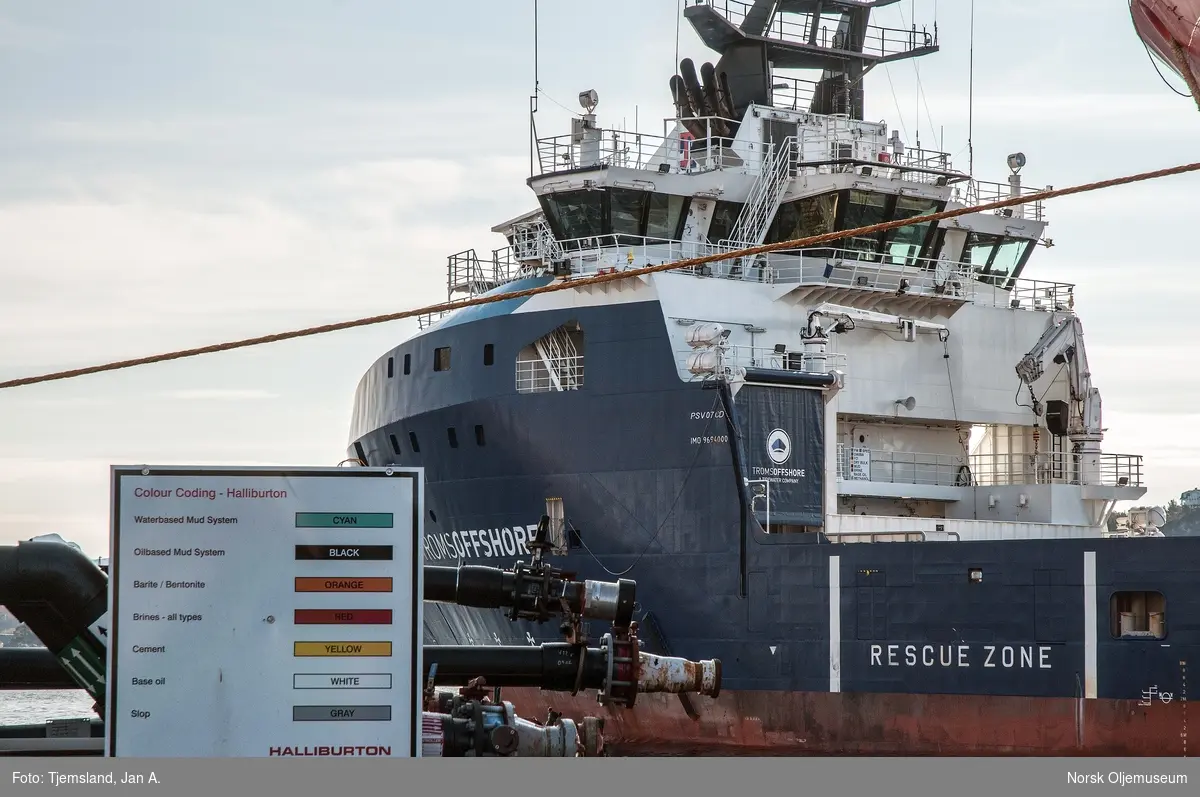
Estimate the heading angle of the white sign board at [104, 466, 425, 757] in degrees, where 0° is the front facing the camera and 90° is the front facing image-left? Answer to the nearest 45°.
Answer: approximately 0°

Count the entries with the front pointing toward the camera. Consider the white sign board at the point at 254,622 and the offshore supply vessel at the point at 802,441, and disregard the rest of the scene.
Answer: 1

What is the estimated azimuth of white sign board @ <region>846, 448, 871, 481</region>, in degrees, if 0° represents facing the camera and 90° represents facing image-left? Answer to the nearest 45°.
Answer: approximately 0°

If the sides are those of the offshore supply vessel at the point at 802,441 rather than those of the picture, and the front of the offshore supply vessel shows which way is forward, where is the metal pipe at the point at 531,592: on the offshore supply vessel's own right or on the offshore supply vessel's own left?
on the offshore supply vessel's own left

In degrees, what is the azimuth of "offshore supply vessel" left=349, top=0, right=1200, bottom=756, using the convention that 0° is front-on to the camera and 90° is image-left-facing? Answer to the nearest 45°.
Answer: approximately 135°

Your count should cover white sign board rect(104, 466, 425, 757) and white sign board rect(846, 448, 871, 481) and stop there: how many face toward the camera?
2
